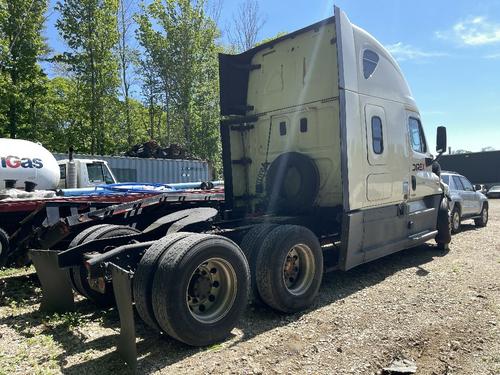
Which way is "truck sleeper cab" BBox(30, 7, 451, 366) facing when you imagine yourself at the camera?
facing away from the viewer and to the right of the viewer

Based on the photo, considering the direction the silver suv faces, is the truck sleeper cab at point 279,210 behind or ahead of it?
behind

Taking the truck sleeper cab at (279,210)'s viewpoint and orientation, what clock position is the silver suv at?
The silver suv is roughly at 12 o'clock from the truck sleeper cab.

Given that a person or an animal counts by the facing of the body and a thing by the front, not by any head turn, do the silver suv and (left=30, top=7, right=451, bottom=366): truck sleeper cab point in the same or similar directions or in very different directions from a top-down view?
same or similar directions

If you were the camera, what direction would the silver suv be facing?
facing away from the viewer and to the right of the viewer
